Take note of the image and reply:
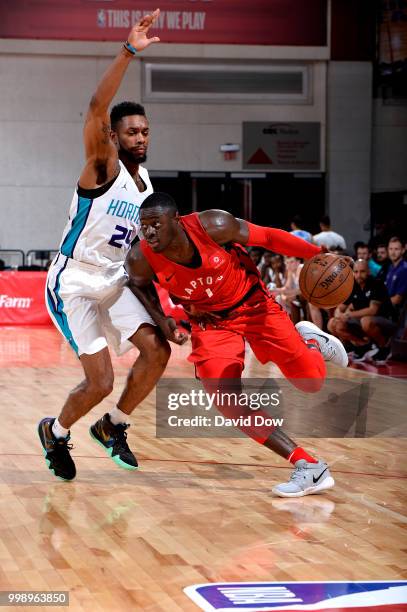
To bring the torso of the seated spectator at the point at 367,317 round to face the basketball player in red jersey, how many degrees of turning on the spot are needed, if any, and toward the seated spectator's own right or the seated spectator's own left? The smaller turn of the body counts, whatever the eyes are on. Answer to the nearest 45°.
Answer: approximately 45° to the seated spectator's own left

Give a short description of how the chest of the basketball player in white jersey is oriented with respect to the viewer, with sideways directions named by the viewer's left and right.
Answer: facing the viewer and to the right of the viewer

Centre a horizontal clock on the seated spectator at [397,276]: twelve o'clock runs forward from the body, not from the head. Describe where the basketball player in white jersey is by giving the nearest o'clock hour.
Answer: The basketball player in white jersey is roughly at 11 o'clock from the seated spectator.

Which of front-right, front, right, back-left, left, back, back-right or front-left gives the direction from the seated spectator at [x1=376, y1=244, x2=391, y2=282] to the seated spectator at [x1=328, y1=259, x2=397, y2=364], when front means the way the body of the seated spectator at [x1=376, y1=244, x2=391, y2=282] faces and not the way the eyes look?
front-left

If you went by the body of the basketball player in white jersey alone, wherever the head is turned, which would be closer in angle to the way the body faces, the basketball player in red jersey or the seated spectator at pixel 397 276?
the basketball player in red jersey

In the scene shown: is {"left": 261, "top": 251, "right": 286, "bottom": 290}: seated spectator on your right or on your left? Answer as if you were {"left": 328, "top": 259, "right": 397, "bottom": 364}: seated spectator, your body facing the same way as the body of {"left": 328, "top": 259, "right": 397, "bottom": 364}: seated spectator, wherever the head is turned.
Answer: on your right

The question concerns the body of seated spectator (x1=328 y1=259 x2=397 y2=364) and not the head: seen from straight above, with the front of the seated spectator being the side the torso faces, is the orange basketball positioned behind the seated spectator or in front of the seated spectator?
in front

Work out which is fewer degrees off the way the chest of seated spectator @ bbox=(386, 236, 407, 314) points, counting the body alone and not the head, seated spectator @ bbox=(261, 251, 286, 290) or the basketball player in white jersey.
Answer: the basketball player in white jersey

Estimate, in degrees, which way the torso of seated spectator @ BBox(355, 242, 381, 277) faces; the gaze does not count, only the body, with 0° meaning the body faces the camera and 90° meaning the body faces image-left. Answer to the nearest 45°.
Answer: approximately 45°

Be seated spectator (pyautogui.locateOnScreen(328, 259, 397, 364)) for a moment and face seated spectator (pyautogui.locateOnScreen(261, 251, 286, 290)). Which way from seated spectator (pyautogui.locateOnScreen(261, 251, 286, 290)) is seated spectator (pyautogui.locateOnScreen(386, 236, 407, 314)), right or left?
right

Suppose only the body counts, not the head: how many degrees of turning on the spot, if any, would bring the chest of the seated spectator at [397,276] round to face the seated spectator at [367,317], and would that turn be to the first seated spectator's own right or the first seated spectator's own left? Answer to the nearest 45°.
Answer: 0° — they already face them

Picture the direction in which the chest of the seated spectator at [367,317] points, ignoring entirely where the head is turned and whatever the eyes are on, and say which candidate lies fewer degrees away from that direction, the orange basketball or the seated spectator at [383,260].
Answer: the orange basketball

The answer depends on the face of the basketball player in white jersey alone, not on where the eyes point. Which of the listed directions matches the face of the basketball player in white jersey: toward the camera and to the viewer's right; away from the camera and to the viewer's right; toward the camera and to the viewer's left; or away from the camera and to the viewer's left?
toward the camera and to the viewer's right
